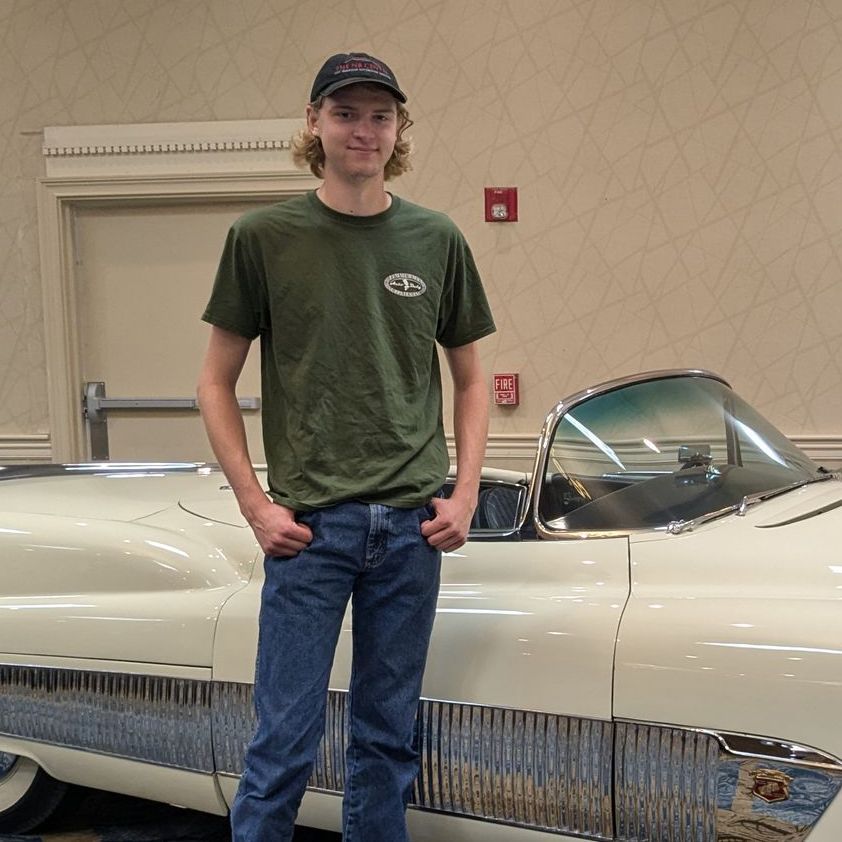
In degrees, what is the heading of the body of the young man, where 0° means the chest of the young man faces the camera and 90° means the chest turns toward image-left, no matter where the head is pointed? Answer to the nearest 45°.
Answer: approximately 0°

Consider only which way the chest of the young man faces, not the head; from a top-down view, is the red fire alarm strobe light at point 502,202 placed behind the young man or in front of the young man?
behind

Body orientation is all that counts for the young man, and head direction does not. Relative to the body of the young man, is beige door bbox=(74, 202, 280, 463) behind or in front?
behind

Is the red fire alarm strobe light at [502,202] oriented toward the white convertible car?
yes

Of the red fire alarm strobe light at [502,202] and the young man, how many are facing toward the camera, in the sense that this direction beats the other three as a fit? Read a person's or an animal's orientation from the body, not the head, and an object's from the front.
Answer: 2

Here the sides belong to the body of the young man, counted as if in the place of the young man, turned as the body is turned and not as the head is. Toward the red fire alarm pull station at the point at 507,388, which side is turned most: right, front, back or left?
back

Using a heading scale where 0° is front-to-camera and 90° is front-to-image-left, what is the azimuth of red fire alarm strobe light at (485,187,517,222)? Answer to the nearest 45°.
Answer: approximately 0°

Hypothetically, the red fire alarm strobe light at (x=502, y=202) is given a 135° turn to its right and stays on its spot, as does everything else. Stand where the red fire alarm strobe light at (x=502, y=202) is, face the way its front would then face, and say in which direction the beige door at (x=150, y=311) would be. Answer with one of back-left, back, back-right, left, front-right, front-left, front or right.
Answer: front-left
